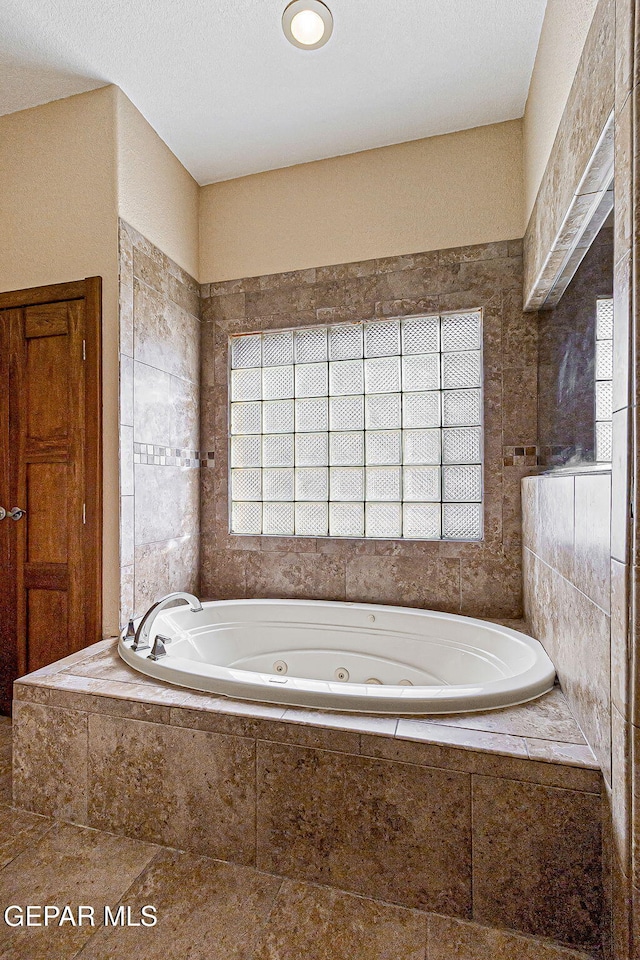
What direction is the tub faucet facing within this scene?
to the viewer's right

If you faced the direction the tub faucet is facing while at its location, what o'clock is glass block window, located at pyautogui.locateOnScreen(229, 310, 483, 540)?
The glass block window is roughly at 11 o'clock from the tub faucet.

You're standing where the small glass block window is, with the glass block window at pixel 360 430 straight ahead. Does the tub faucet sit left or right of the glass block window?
left

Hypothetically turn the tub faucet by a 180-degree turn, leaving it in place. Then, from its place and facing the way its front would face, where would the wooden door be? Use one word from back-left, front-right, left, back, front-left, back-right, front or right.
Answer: front-right
